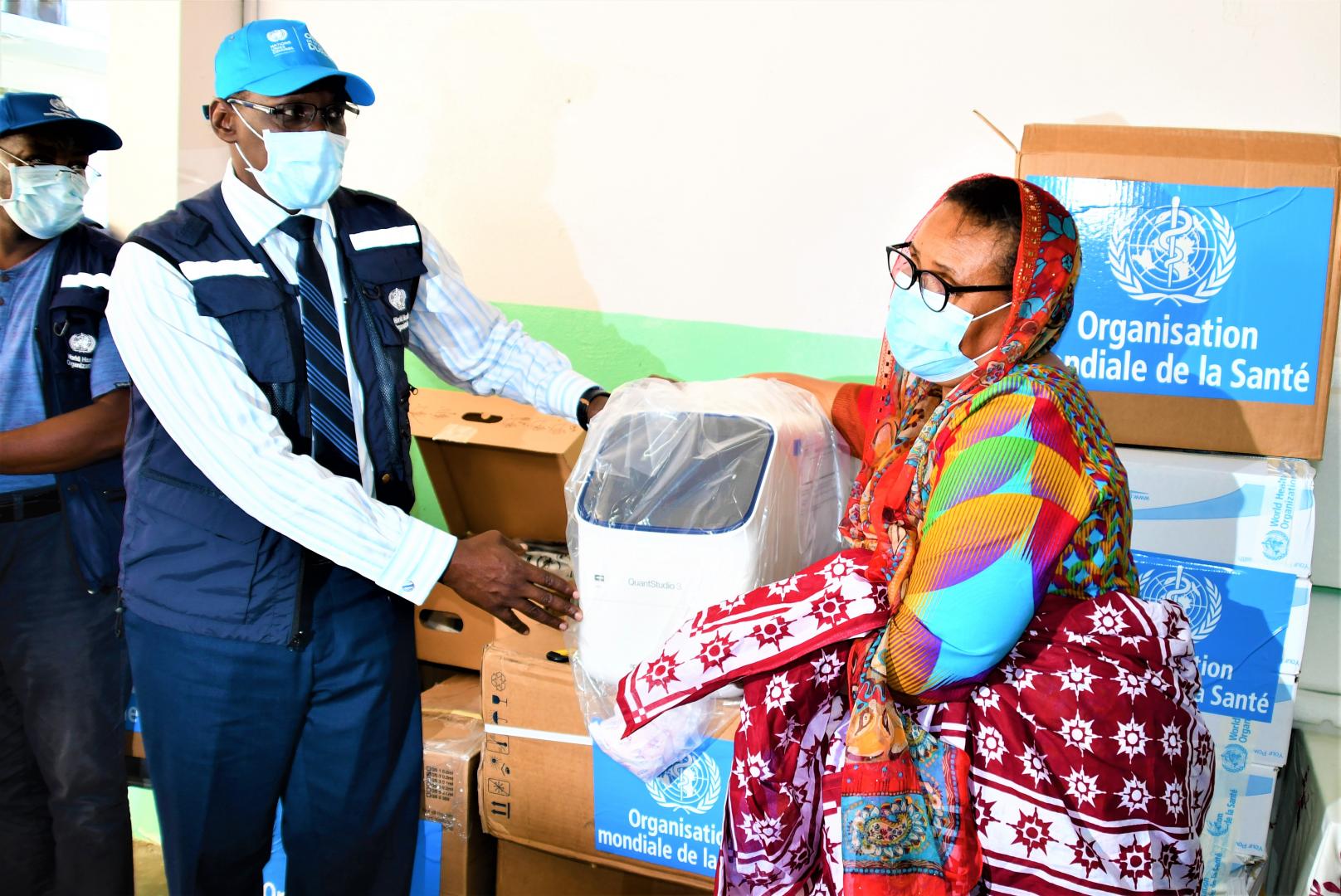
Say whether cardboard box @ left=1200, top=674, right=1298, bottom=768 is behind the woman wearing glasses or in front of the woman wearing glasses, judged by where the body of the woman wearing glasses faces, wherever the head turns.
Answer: behind

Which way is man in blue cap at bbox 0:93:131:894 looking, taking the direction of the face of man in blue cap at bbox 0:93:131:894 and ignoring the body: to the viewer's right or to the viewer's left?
to the viewer's right

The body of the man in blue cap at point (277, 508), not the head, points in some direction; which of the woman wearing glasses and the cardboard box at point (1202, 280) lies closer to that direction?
the woman wearing glasses

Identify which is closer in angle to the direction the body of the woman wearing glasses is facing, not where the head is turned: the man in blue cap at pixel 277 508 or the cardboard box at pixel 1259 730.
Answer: the man in blue cap

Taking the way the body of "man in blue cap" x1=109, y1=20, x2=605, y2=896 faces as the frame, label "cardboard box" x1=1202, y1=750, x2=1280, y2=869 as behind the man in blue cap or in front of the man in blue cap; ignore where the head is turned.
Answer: in front

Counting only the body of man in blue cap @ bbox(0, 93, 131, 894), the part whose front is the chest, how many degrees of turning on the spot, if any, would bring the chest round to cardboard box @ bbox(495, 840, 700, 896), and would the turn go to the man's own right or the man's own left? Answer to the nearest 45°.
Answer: approximately 45° to the man's own left

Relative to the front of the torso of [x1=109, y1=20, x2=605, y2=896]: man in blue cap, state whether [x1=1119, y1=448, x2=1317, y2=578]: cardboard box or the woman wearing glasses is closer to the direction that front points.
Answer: the woman wearing glasses

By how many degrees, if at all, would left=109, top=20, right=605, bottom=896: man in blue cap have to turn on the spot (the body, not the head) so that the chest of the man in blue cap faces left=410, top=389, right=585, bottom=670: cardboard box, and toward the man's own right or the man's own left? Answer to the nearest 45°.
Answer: approximately 90° to the man's own left

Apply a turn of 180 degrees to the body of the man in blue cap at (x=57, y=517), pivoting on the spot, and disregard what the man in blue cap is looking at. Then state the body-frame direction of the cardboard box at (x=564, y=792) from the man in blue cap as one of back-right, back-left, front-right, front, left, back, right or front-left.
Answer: back-right

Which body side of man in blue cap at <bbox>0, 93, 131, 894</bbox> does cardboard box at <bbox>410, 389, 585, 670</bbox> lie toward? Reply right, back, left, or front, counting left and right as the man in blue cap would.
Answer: left

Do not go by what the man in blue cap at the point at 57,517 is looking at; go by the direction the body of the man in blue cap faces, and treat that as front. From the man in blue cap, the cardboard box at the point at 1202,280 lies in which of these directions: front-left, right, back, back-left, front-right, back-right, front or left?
front-left

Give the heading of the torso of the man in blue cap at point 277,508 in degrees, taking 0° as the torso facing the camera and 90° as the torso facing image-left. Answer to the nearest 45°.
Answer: approximately 315°

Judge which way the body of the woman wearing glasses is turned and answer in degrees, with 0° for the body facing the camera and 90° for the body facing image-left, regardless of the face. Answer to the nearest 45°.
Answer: approximately 45°

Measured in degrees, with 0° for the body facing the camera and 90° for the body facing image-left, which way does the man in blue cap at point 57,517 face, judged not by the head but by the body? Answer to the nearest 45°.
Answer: approximately 0°
